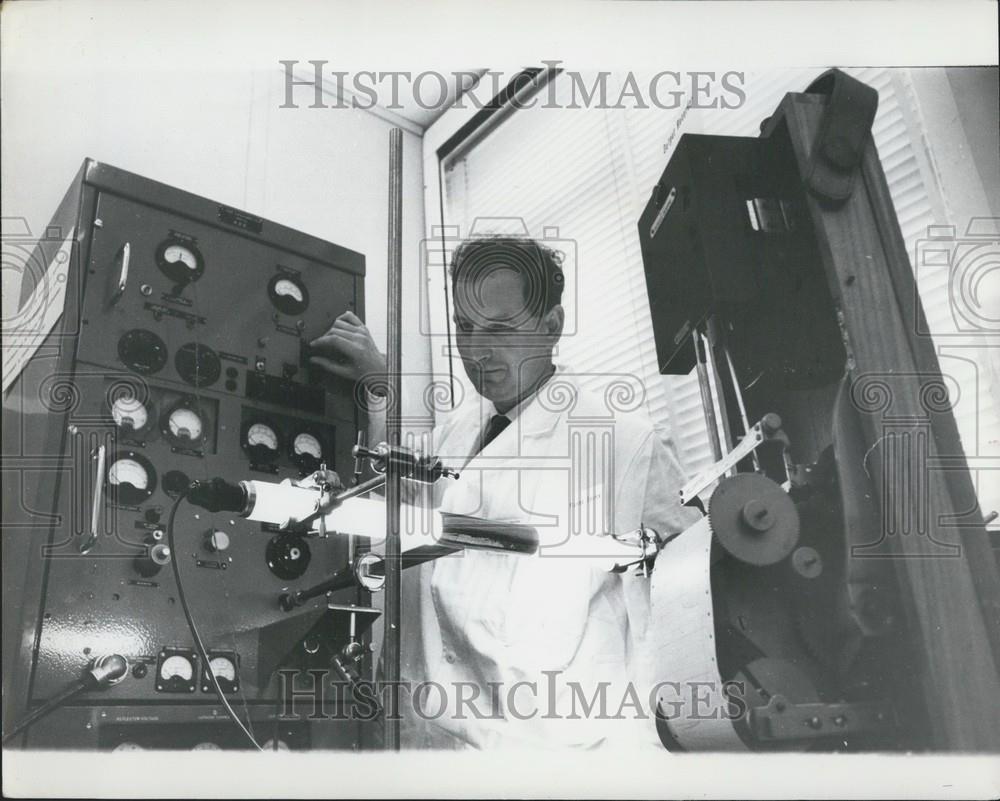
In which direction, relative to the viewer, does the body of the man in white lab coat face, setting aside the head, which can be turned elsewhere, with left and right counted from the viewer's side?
facing the viewer and to the left of the viewer

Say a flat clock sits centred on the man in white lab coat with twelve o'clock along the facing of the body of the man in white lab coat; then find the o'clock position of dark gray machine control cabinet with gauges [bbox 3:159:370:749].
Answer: The dark gray machine control cabinet with gauges is roughly at 1 o'clock from the man in white lab coat.

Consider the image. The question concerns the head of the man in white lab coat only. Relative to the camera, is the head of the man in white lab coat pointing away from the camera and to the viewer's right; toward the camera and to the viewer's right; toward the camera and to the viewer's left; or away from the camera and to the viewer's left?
toward the camera and to the viewer's left

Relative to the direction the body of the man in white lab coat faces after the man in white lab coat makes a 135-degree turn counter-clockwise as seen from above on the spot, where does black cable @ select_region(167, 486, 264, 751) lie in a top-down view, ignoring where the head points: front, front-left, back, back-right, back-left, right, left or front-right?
back

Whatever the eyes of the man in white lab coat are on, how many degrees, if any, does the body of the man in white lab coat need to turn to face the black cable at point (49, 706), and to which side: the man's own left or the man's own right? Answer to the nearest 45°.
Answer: approximately 45° to the man's own right
